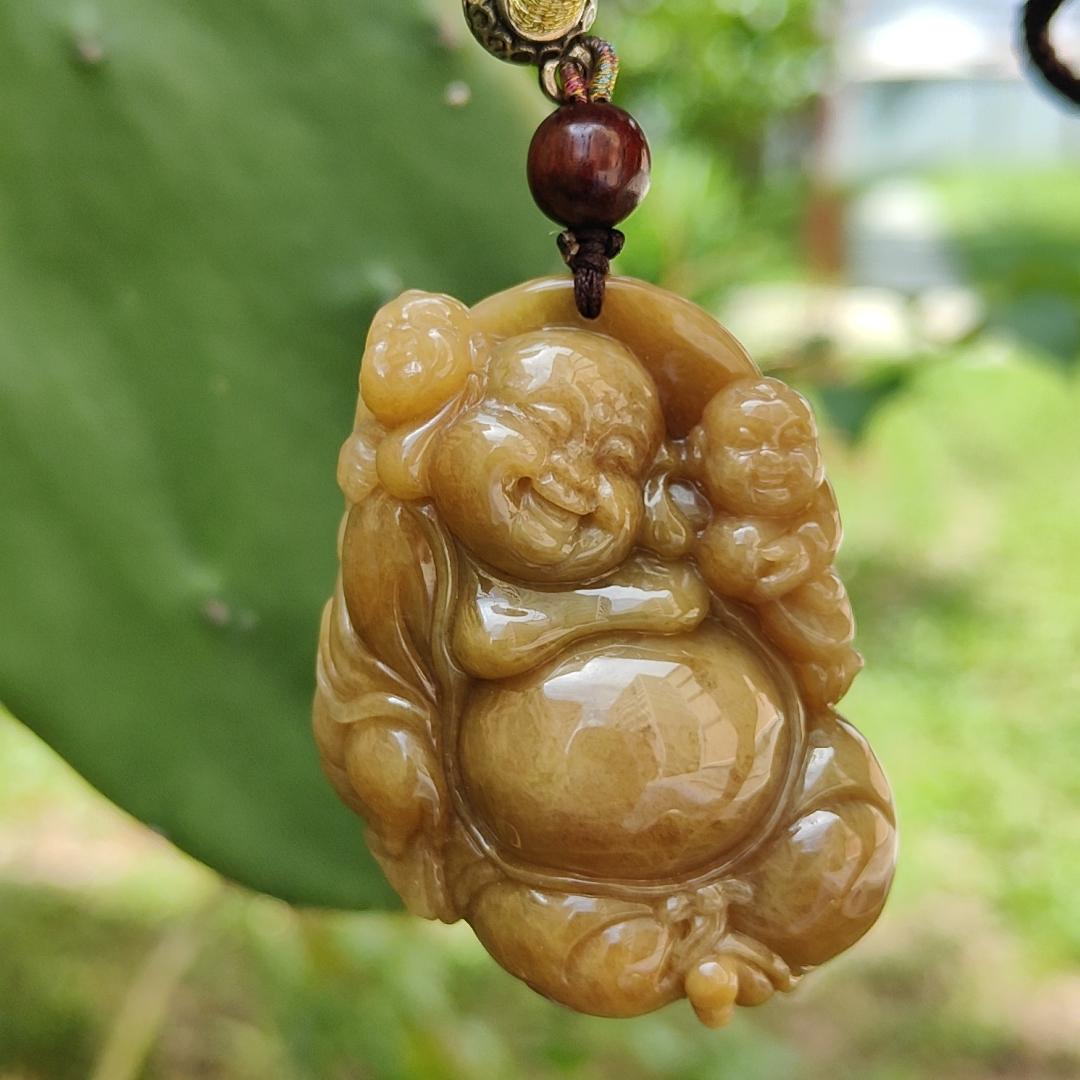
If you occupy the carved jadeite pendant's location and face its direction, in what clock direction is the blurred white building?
The blurred white building is roughly at 6 o'clock from the carved jadeite pendant.

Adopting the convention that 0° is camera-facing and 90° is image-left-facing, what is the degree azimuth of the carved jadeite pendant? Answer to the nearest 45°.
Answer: approximately 0°
